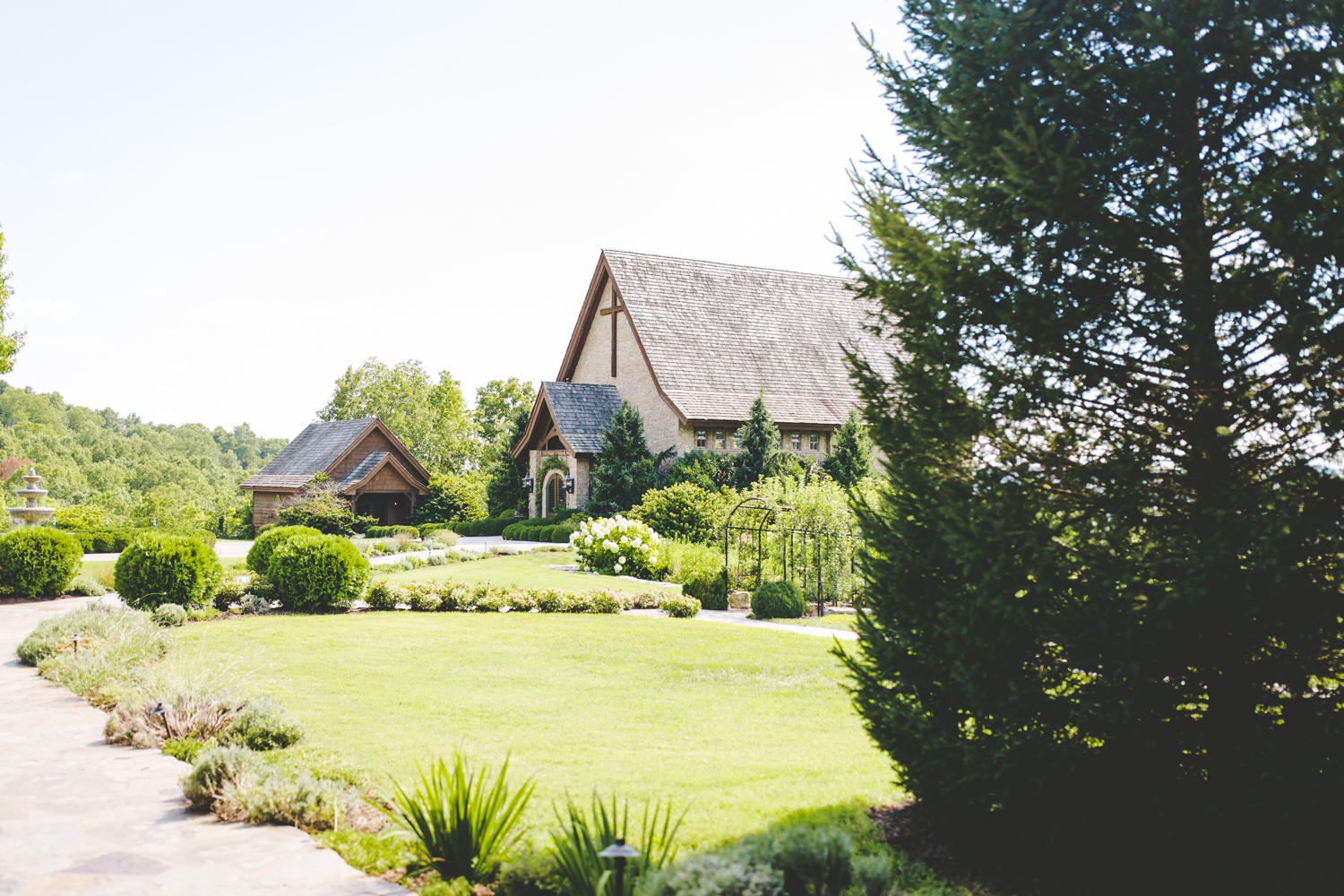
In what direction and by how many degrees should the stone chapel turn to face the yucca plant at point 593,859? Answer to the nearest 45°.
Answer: approximately 45° to its left

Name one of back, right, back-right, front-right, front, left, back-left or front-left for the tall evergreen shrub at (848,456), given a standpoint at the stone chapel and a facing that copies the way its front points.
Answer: left

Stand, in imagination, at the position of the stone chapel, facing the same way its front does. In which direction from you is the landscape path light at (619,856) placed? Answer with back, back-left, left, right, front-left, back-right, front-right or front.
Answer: front-left

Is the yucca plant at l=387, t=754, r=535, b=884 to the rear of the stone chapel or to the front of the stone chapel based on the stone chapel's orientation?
to the front

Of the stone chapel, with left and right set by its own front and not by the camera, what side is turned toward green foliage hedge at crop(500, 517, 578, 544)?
front

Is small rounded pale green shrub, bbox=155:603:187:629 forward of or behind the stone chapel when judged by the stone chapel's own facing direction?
forward

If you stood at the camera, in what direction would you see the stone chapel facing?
facing the viewer and to the left of the viewer

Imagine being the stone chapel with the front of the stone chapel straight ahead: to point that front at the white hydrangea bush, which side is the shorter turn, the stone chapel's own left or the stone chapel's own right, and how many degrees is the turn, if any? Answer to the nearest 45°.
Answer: approximately 45° to the stone chapel's own left

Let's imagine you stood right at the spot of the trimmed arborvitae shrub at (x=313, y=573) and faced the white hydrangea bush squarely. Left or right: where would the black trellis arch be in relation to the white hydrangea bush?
right

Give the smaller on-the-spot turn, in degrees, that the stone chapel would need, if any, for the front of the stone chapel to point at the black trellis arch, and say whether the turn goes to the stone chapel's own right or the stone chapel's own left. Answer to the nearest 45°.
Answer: approximately 45° to the stone chapel's own left

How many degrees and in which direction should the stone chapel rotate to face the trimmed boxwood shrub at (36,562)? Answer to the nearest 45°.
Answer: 0° — it already faces it

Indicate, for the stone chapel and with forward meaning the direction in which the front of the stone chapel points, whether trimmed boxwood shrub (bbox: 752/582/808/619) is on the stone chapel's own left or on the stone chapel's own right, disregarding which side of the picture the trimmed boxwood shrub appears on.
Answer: on the stone chapel's own left

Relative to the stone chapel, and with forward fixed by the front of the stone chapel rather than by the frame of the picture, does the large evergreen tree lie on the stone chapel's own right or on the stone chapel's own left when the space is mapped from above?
on the stone chapel's own left

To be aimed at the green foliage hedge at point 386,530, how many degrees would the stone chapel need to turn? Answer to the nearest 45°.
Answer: approximately 45° to its right
